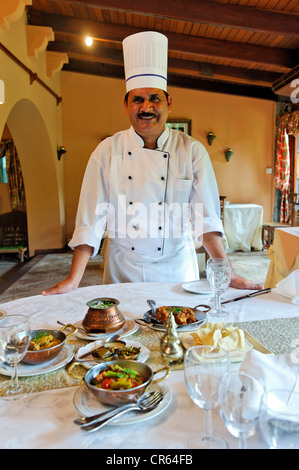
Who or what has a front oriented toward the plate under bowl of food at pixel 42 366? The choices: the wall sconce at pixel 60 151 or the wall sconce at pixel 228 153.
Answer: the wall sconce at pixel 228 153

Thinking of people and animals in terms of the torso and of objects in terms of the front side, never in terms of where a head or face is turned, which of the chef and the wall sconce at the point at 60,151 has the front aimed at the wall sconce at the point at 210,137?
the wall sconce at the point at 60,151

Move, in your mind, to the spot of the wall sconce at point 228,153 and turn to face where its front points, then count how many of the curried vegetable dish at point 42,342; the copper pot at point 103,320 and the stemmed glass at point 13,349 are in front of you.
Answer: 3

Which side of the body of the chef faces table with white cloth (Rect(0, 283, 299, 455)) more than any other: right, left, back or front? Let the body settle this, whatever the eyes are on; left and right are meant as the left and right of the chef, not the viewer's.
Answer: front

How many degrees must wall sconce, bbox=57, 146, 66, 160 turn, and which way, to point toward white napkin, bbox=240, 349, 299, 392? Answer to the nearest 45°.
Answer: approximately 90° to its right

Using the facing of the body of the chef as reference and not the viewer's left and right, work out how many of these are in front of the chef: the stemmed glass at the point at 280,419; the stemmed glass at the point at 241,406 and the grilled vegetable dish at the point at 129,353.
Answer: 3

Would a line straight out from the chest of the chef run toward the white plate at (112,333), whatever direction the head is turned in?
yes

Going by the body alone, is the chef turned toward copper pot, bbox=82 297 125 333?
yes

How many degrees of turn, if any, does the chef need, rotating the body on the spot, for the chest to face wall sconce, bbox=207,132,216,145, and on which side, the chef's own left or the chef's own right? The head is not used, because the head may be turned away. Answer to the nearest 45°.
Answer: approximately 180°

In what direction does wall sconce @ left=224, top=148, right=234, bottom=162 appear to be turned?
toward the camera

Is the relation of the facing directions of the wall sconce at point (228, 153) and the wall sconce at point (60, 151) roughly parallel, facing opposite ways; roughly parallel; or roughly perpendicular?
roughly perpendicular

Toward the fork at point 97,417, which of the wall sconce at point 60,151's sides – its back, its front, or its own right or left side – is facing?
right

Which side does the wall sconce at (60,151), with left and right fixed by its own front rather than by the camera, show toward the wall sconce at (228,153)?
front

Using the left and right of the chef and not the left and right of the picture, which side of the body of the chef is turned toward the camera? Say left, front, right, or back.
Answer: front

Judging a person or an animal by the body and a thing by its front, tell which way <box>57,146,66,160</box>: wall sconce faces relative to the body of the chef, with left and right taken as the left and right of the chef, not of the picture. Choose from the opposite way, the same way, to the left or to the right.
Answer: to the left

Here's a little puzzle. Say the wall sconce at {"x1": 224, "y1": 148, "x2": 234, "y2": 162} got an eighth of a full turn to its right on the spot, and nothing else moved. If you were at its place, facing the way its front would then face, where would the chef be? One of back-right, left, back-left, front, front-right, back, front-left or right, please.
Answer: front-left
